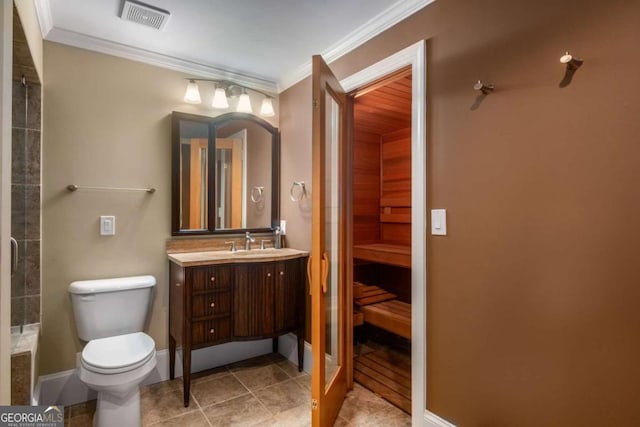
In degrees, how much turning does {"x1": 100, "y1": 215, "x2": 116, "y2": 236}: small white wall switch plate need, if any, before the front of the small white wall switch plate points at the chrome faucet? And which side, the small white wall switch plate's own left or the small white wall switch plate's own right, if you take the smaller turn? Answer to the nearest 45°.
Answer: approximately 90° to the small white wall switch plate's own left

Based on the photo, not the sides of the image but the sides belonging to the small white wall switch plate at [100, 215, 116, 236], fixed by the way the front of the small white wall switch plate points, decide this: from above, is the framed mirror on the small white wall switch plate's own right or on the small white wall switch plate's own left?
on the small white wall switch plate's own left

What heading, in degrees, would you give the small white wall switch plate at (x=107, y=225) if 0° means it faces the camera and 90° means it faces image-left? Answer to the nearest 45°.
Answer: approximately 0°

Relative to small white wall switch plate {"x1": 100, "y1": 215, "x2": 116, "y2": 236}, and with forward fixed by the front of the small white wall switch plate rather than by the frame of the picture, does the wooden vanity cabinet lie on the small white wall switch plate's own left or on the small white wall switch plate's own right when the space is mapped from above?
on the small white wall switch plate's own left

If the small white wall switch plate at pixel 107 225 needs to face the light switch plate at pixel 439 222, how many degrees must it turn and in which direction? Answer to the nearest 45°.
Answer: approximately 45° to its left

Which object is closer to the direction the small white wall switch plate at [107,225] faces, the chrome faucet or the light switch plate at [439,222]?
the light switch plate
